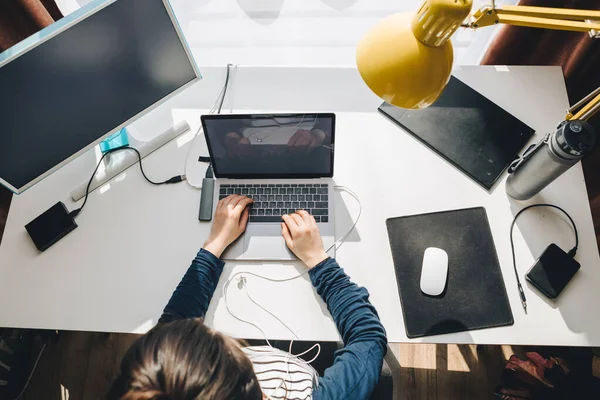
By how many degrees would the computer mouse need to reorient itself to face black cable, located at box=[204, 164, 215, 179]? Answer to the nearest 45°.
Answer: approximately 90° to its left

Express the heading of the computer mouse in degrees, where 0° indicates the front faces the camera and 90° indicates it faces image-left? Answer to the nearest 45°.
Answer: approximately 180°

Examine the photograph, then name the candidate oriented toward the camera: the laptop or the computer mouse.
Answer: the laptop

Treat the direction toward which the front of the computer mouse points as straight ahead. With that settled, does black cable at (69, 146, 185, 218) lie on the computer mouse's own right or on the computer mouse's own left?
on the computer mouse's own left

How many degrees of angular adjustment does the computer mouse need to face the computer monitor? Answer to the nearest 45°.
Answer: approximately 90° to its left

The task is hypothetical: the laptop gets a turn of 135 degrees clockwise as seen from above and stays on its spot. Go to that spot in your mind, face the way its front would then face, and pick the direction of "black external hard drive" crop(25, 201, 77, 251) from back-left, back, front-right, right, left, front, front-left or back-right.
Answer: front-left

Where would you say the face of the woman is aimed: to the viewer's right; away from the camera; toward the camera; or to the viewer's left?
away from the camera

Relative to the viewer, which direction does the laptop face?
toward the camera

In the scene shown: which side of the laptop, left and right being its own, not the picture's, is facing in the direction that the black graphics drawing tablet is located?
left

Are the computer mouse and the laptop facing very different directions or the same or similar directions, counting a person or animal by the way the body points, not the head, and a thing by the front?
very different directions

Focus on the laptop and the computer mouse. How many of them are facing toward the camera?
1
